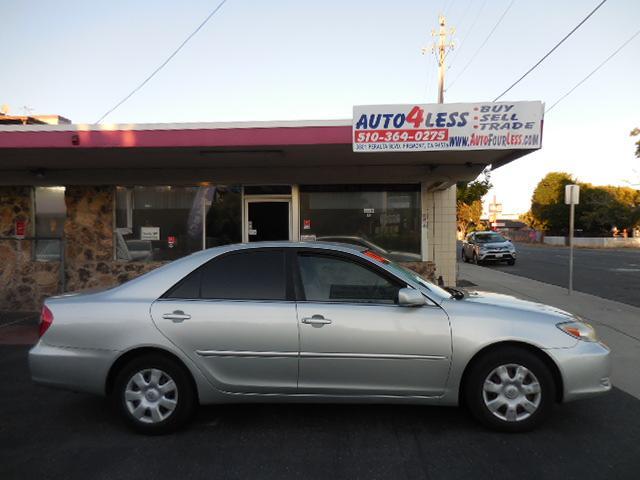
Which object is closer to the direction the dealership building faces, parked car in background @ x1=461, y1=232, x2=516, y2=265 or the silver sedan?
the silver sedan

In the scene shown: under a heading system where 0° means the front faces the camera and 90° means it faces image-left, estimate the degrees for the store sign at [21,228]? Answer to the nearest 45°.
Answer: approximately 0°

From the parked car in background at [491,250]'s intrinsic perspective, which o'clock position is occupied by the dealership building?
The dealership building is roughly at 2 o'clock from the parked car in background.

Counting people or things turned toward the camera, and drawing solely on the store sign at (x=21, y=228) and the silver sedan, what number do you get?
1

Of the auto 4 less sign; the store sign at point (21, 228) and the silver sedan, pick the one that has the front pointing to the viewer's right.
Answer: the silver sedan

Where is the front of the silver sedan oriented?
to the viewer's right

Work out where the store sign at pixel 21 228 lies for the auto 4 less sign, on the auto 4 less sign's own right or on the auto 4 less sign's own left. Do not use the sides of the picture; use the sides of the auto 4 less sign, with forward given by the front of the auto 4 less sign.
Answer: on the auto 4 less sign's own right

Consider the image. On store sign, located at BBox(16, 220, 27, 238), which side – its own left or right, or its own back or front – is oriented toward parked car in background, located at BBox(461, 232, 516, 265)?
left

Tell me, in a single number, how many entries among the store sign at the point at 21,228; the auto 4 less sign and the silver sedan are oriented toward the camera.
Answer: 2

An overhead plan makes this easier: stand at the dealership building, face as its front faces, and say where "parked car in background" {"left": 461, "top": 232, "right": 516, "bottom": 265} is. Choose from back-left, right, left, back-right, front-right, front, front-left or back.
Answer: back-left
